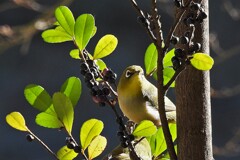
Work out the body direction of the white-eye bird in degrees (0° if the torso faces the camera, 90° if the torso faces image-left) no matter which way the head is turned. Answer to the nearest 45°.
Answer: approximately 45°
